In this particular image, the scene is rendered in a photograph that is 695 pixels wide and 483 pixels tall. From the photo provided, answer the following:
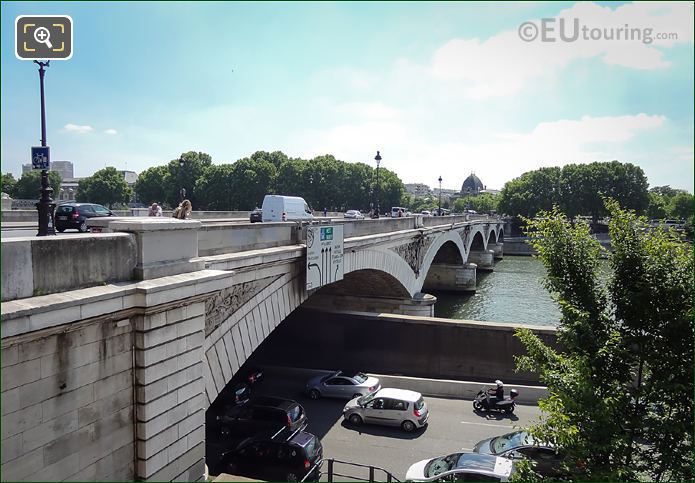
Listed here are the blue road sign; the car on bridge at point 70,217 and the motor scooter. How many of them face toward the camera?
1

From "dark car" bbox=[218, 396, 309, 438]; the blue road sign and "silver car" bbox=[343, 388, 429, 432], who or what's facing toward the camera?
the blue road sign

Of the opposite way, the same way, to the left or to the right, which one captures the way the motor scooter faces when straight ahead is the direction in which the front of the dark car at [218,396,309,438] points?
the same way

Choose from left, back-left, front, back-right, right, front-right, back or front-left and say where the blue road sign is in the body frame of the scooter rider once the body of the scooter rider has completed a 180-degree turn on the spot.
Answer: back-right

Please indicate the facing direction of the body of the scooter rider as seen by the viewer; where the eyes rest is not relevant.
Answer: to the viewer's left

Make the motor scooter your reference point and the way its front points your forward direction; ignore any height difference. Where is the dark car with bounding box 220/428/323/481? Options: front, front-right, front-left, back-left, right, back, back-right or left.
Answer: front-left

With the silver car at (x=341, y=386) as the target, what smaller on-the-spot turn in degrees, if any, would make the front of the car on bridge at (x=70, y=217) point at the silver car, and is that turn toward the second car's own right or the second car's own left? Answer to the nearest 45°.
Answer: approximately 90° to the second car's own right

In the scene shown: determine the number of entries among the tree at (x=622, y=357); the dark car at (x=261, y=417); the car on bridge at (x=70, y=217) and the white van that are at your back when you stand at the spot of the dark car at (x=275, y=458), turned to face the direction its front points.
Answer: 1

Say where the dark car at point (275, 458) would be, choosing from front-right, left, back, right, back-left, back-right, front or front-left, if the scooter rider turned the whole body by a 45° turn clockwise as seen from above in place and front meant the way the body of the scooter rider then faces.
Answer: left

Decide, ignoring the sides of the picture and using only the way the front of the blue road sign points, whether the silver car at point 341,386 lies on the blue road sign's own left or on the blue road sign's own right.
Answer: on the blue road sign's own left

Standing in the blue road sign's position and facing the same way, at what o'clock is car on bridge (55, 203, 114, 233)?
The car on bridge is roughly at 6 o'clock from the blue road sign.

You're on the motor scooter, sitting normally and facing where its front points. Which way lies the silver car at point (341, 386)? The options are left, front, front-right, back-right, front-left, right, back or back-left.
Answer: front

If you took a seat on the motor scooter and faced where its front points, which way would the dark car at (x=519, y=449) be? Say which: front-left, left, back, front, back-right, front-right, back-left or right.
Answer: left
